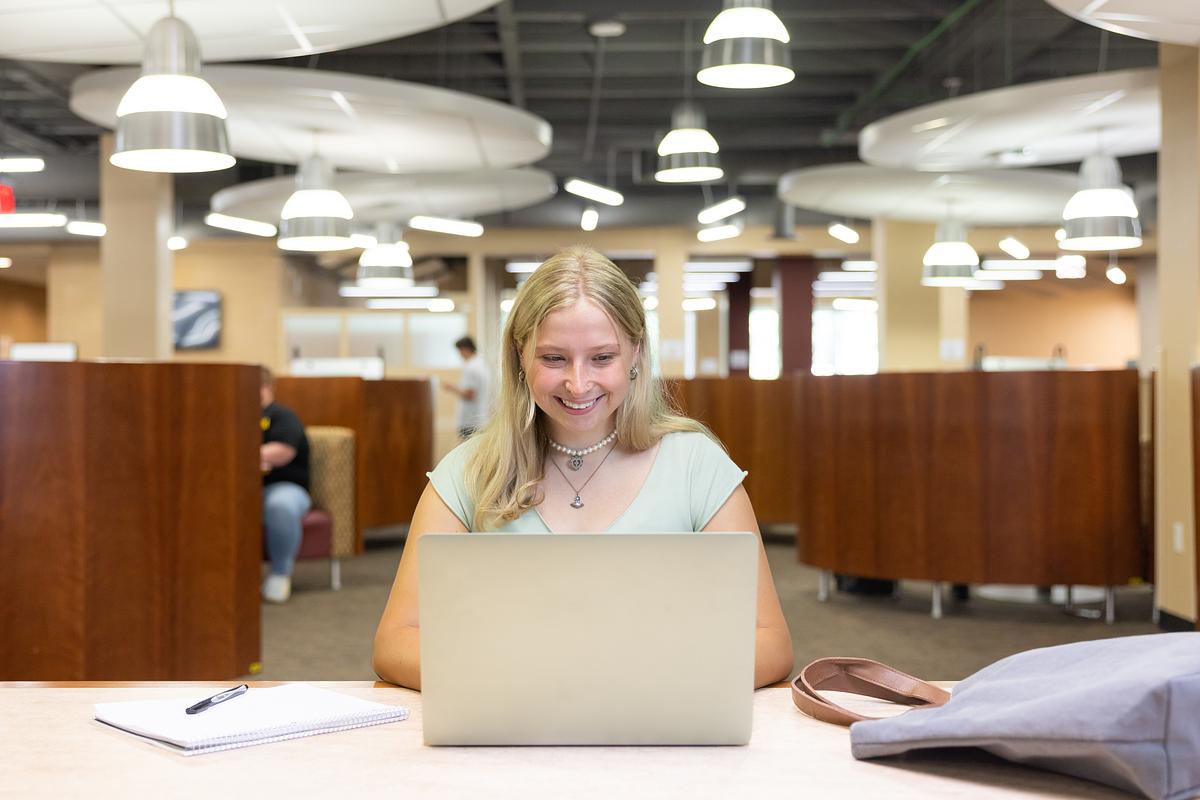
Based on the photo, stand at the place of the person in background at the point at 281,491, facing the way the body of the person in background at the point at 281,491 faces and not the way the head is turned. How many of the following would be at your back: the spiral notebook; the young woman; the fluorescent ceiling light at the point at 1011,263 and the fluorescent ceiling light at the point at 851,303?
2

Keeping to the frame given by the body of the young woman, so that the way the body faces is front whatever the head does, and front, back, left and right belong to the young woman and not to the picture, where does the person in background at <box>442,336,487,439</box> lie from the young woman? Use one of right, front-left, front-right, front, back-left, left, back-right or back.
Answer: back

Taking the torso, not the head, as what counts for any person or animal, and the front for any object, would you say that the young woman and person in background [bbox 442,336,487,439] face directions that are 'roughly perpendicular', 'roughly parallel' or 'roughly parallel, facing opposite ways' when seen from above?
roughly perpendicular

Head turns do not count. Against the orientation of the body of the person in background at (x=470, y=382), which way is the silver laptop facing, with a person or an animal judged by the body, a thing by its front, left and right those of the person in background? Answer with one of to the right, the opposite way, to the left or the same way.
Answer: to the right

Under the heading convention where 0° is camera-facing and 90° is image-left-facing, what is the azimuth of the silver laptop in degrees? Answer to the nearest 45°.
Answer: approximately 180°

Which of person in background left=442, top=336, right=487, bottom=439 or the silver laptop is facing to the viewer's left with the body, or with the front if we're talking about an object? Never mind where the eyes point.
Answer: the person in background

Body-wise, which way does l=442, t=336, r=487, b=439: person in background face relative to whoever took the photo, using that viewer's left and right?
facing to the left of the viewer

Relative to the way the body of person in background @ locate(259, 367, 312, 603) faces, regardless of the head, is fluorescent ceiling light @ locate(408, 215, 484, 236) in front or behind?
behind

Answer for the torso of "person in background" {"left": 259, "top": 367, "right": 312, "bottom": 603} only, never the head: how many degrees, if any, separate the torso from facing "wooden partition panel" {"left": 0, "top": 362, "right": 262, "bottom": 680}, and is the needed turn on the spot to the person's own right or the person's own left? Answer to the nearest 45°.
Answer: approximately 45° to the person's own left
